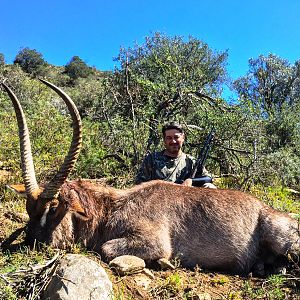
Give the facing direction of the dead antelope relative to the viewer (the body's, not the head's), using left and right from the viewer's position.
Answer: facing to the left of the viewer

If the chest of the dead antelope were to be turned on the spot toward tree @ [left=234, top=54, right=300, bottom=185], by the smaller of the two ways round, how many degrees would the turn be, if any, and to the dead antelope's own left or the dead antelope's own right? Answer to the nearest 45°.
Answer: approximately 135° to the dead antelope's own right

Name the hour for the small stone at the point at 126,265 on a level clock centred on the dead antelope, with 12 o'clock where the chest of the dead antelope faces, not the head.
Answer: The small stone is roughly at 10 o'clock from the dead antelope.

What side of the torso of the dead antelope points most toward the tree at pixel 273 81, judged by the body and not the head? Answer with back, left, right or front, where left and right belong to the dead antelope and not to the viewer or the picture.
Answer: right

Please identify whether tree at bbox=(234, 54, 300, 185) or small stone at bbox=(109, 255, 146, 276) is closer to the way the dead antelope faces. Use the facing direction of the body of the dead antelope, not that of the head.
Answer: the small stone

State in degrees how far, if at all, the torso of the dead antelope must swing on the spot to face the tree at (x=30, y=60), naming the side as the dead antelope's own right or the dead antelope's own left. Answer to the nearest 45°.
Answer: approximately 90° to the dead antelope's own right

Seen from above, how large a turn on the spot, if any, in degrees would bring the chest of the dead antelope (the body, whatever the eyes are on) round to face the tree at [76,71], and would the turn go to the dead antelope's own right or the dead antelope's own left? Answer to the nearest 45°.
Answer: approximately 90° to the dead antelope's own right

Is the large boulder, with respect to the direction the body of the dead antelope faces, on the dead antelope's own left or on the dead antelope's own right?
on the dead antelope's own left
